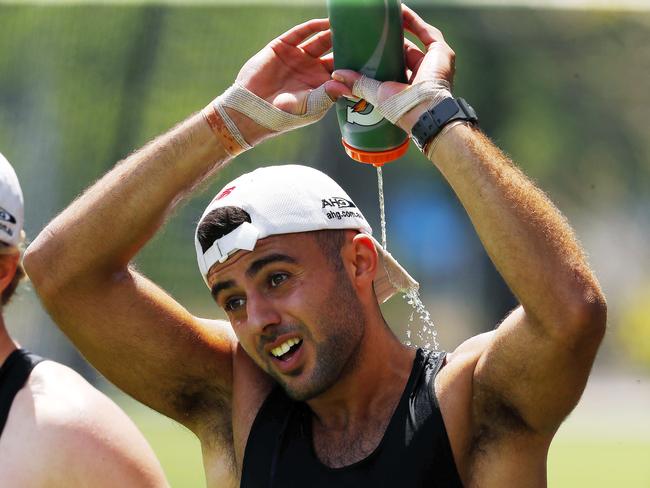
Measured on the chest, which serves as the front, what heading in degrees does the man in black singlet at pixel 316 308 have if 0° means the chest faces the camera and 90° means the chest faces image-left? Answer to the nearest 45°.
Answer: approximately 0°
